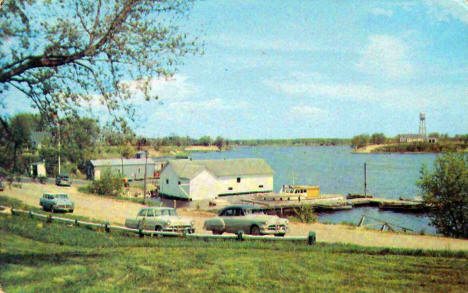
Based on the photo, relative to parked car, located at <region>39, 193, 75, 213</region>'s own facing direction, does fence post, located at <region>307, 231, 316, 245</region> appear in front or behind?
in front

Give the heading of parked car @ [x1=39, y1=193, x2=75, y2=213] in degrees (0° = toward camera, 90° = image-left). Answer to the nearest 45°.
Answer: approximately 315°

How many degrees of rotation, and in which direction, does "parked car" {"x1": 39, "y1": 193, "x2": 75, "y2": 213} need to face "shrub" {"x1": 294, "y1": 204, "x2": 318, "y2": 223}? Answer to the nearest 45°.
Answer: approximately 45° to its left

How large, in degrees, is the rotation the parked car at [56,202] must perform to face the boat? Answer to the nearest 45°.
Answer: approximately 45° to its left

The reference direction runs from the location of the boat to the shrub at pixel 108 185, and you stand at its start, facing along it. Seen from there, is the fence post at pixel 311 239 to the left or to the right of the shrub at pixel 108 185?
left
